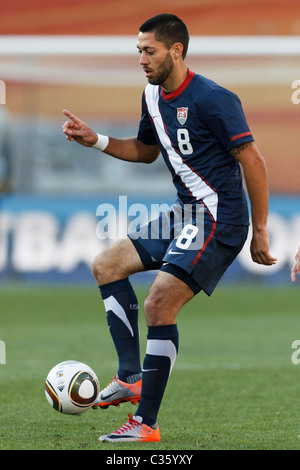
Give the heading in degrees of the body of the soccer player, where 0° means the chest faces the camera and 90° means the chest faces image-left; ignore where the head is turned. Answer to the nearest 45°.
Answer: approximately 45°
